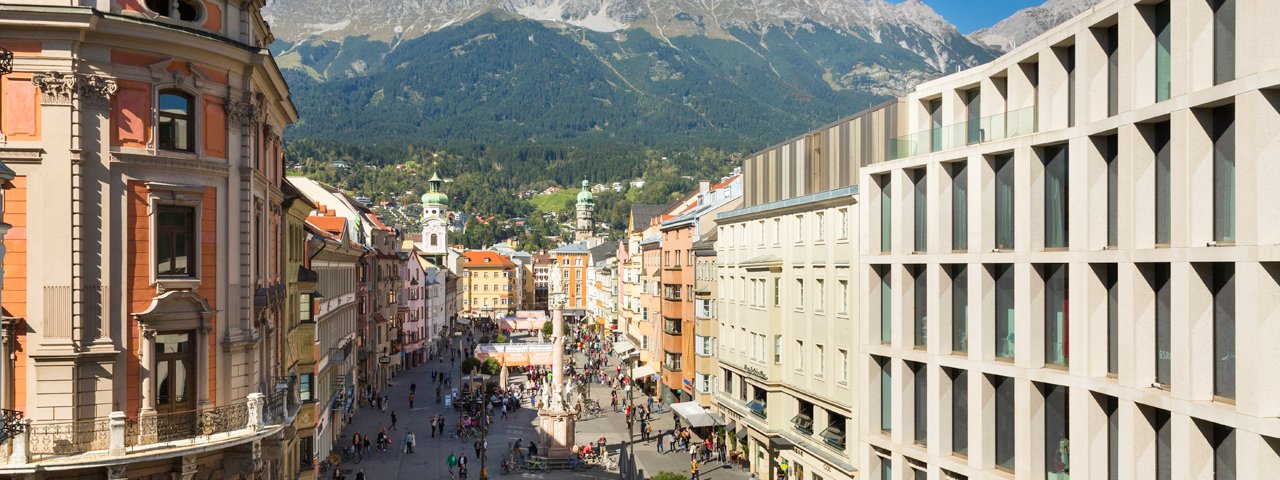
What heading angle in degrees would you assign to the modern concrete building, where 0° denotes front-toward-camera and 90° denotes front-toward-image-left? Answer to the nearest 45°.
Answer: approximately 45°

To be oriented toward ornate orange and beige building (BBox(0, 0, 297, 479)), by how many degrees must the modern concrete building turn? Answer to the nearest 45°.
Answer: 0° — it already faces it

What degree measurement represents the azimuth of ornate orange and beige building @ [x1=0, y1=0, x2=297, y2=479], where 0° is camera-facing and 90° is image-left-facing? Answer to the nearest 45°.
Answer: approximately 315°
